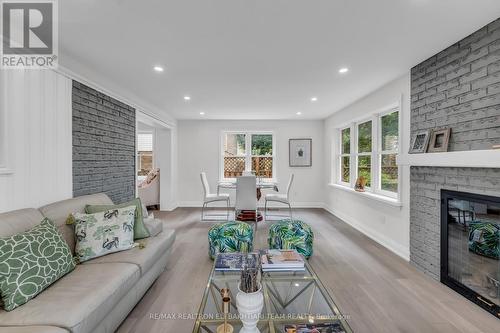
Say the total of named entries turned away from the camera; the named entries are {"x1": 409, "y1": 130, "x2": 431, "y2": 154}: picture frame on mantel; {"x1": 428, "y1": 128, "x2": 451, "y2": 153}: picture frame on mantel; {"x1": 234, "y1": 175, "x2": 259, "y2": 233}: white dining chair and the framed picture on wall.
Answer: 1

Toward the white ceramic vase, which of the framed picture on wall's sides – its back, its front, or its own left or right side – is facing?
front

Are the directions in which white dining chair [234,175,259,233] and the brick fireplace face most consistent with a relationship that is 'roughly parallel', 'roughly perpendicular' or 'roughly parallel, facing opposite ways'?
roughly perpendicular

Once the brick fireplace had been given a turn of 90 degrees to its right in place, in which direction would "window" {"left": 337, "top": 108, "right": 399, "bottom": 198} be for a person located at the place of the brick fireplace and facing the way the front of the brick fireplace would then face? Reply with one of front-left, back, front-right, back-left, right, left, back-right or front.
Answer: front

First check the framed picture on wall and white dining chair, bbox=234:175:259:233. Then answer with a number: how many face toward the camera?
1

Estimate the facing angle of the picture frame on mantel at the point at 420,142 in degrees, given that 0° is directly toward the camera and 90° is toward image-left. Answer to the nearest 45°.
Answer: approximately 45°

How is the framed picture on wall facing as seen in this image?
toward the camera

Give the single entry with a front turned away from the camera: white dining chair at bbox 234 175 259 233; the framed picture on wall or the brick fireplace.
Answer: the white dining chair

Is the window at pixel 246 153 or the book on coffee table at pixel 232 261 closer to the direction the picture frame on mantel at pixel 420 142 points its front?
the book on coffee table

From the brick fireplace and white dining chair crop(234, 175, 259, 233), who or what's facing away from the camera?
the white dining chair

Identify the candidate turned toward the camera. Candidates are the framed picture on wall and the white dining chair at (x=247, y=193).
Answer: the framed picture on wall

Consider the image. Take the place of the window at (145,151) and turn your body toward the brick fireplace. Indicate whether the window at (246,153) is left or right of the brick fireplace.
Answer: left

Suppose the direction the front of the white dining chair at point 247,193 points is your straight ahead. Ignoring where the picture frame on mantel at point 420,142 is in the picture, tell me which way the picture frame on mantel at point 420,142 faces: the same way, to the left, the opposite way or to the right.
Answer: to the left

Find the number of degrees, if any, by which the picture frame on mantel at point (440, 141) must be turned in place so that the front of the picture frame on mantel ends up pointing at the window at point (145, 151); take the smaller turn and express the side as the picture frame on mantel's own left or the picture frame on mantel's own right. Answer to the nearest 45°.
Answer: approximately 45° to the picture frame on mantel's own right

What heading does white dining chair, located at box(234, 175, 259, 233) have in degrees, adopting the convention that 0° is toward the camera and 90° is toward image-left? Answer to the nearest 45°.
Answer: approximately 180°

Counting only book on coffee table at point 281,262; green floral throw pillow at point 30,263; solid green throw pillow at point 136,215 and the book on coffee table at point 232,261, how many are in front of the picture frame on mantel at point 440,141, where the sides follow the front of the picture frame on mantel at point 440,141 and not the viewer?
4

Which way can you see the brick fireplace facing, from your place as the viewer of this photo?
facing the viewer and to the left of the viewer
